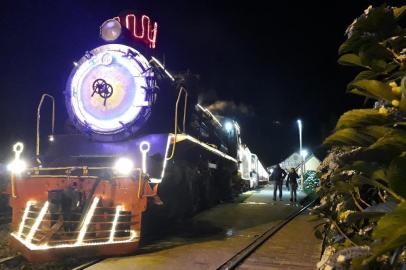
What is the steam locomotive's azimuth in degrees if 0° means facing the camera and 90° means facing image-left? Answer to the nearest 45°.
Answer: approximately 45°
